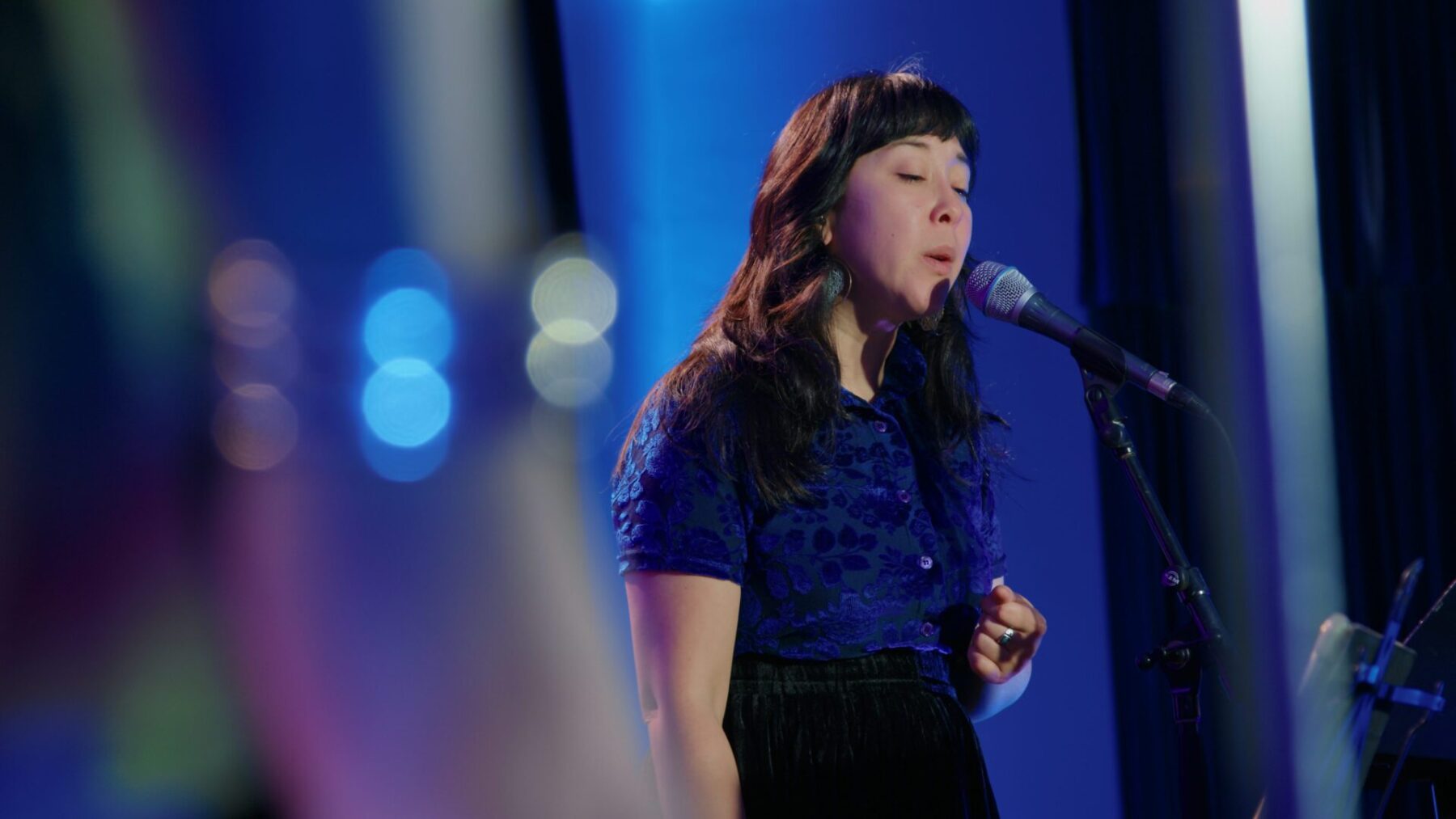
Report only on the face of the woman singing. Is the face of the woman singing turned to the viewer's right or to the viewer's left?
to the viewer's right

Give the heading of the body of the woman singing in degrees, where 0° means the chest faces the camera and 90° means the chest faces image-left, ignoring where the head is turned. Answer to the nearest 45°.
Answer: approximately 315°

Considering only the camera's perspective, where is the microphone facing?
facing to the left of the viewer

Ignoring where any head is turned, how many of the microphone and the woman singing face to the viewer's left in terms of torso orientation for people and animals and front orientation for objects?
1
